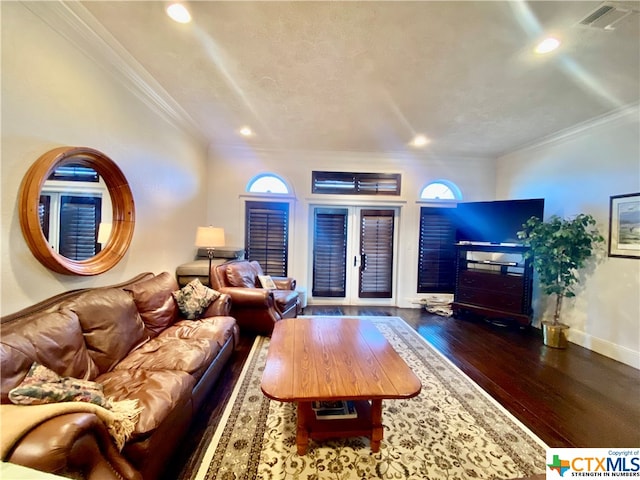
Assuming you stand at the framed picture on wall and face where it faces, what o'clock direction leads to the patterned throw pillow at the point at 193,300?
The patterned throw pillow is roughly at 12 o'clock from the framed picture on wall.

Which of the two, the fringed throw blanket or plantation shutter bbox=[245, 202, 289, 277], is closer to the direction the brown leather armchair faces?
the fringed throw blanket

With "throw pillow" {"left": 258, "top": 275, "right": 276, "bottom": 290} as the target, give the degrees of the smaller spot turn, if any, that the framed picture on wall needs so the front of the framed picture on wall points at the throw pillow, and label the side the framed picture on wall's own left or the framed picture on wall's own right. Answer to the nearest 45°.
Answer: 0° — it already faces it

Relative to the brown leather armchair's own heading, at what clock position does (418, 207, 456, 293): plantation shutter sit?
The plantation shutter is roughly at 10 o'clock from the brown leather armchair.

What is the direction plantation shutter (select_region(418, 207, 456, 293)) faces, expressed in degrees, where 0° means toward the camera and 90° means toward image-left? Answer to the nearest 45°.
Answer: approximately 0°

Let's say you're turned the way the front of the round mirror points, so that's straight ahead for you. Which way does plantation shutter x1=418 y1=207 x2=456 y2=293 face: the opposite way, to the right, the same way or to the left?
to the right

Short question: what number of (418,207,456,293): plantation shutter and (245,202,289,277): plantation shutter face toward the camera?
2

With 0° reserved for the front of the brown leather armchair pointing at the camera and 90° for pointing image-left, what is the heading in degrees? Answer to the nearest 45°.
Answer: approximately 315°

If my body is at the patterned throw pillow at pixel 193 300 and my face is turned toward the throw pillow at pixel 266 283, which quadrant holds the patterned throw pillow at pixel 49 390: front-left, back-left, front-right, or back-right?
back-right

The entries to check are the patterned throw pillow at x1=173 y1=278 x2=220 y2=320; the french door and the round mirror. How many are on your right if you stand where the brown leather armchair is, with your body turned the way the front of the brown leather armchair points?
2

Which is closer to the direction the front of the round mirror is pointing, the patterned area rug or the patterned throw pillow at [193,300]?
the patterned area rug

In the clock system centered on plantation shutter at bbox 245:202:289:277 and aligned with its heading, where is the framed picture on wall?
The framed picture on wall is roughly at 10 o'clock from the plantation shutter.
